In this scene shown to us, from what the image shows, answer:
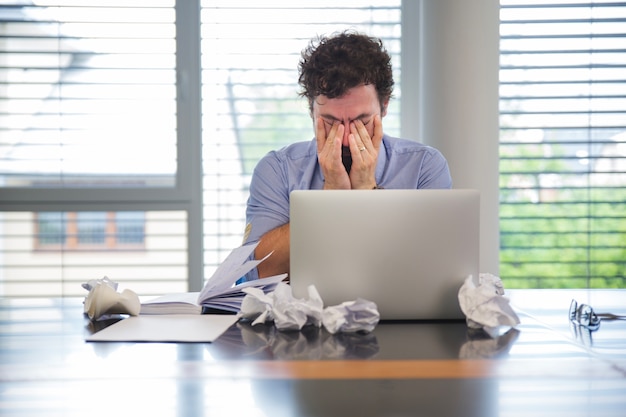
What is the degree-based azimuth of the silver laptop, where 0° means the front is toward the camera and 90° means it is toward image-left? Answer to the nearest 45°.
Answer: approximately 180°

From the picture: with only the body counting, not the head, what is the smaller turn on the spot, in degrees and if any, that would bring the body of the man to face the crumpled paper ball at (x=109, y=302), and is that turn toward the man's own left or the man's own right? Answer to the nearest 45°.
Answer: approximately 45° to the man's own right

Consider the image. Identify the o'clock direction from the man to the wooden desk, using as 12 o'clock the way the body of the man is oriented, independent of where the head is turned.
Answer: The wooden desk is roughly at 12 o'clock from the man.

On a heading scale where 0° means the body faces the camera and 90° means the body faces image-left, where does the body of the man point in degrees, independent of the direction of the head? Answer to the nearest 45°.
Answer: approximately 0°

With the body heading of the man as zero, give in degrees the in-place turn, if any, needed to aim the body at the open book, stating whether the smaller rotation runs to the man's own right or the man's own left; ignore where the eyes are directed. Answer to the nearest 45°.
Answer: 0° — they already face it
